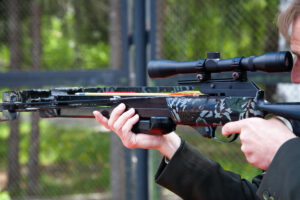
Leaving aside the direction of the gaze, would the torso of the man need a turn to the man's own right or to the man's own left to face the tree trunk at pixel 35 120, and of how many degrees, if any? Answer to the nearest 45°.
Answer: approximately 45° to the man's own right

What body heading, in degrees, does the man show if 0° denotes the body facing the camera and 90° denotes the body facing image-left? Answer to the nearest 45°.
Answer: approximately 90°

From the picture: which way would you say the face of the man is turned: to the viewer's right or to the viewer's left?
to the viewer's left

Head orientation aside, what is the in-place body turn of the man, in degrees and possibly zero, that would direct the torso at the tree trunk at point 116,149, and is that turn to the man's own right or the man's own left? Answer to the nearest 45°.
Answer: approximately 45° to the man's own right
